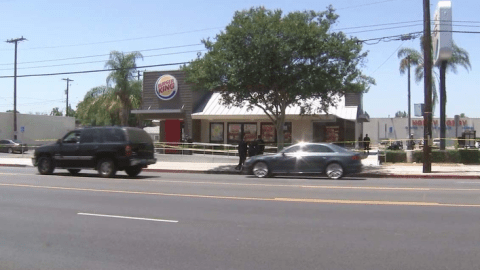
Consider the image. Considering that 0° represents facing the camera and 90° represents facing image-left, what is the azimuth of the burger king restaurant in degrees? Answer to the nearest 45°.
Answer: approximately 0°

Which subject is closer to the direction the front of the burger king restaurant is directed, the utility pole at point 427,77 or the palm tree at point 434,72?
the utility pole

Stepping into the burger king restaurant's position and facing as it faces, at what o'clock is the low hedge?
The low hedge is roughly at 10 o'clock from the burger king restaurant.

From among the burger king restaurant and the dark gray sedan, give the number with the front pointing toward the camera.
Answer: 1

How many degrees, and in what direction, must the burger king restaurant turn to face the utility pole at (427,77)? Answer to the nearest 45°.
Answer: approximately 45° to its left

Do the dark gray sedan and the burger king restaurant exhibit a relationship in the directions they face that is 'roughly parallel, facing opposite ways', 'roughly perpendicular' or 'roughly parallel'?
roughly perpendicular

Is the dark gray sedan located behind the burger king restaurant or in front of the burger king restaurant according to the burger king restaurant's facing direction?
in front
